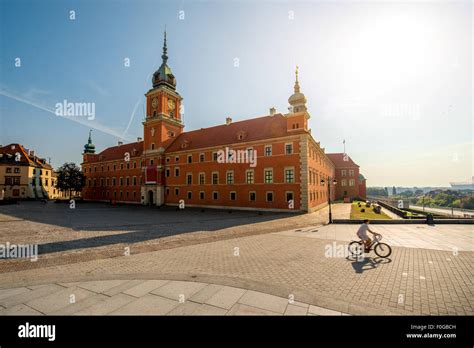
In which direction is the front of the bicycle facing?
to the viewer's right

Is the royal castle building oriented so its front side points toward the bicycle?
no

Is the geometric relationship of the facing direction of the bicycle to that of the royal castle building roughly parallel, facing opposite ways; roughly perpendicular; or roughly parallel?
roughly perpendicular

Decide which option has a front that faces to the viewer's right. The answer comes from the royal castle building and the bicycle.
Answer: the bicycle

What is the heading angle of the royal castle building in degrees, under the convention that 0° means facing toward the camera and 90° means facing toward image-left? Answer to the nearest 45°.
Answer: approximately 45°

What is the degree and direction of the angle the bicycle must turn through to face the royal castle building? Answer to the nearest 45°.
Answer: approximately 135° to its left

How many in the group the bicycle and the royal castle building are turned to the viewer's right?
1
